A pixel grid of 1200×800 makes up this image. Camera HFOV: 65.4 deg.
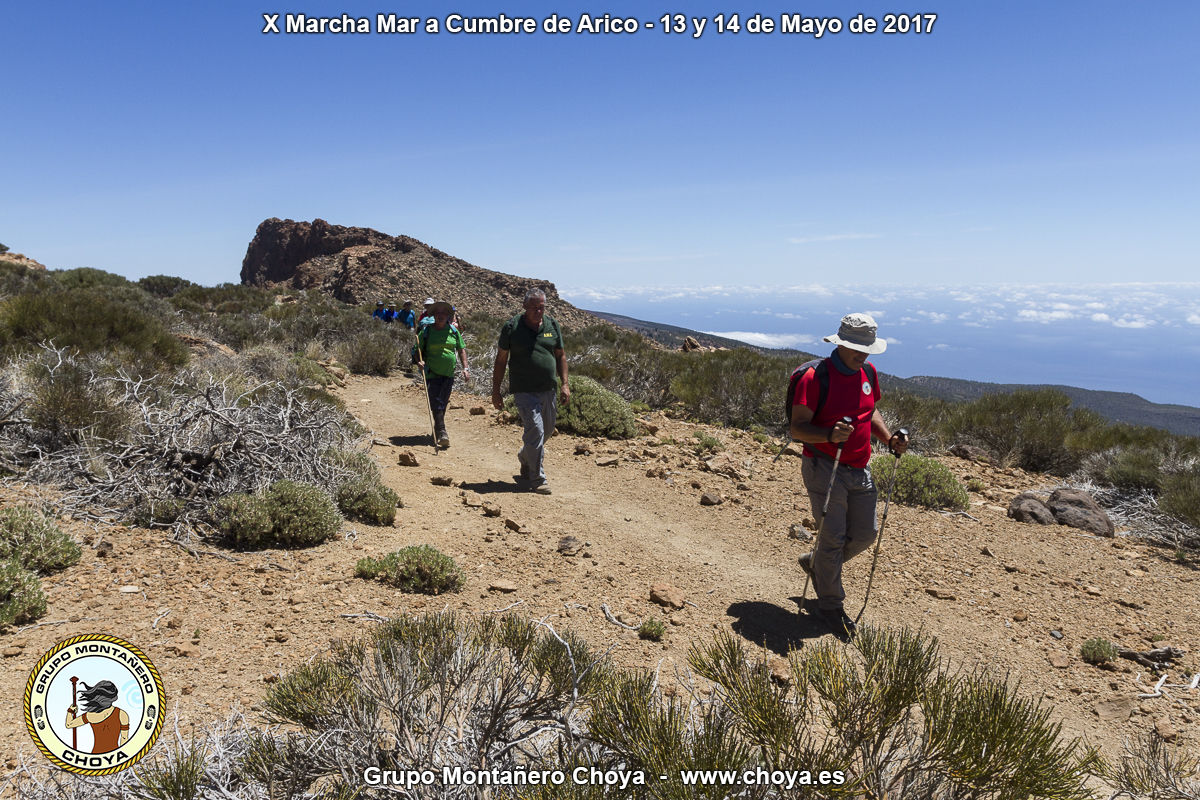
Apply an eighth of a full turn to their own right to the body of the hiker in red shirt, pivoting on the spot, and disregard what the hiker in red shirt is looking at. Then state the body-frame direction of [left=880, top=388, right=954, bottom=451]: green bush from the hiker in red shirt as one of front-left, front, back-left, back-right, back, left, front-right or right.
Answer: back

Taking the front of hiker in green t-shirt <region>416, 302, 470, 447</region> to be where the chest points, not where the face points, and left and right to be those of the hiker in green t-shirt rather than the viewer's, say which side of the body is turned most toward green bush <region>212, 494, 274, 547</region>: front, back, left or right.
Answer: front

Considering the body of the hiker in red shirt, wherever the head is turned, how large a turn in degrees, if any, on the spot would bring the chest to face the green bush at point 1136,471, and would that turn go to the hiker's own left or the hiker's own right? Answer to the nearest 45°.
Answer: approximately 90° to the hiker's own left

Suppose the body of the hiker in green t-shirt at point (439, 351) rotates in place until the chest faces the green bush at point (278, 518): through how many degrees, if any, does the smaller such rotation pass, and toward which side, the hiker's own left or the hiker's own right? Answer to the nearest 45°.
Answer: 0° — they already face it

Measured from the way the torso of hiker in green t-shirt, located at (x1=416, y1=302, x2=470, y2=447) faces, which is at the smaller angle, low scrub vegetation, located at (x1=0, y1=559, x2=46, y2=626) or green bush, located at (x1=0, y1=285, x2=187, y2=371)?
the low scrub vegetation

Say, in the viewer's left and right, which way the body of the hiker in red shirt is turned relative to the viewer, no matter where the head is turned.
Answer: facing the viewer and to the right of the viewer

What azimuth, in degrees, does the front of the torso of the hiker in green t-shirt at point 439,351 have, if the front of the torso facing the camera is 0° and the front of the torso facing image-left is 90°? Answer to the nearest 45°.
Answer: approximately 0°

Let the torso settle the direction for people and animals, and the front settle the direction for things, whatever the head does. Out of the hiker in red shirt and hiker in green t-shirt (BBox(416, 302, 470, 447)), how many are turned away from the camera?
0

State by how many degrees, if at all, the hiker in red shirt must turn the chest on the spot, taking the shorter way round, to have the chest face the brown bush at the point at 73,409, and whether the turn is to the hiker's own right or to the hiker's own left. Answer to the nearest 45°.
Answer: approximately 135° to the hiker's own right

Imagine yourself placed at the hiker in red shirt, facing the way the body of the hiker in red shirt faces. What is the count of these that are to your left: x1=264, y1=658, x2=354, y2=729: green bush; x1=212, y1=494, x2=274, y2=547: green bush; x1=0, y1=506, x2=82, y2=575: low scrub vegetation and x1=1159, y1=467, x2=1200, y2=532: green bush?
1

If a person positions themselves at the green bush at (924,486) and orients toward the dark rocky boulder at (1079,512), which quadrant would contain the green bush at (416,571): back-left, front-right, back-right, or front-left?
back-right

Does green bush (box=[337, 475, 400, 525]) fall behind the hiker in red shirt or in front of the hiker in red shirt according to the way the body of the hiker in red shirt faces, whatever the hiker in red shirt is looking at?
behind

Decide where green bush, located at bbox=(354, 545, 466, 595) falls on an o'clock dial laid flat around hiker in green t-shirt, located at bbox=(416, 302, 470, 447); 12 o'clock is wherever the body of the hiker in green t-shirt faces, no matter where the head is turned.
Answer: The green bush is roughly at 12 o'clock from the hiker in green t-shirt.

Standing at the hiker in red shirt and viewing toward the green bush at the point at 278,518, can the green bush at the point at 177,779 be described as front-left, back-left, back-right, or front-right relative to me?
front-left

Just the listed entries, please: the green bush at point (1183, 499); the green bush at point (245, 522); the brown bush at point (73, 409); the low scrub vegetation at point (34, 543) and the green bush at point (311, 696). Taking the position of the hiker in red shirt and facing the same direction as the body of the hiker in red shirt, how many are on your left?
1
